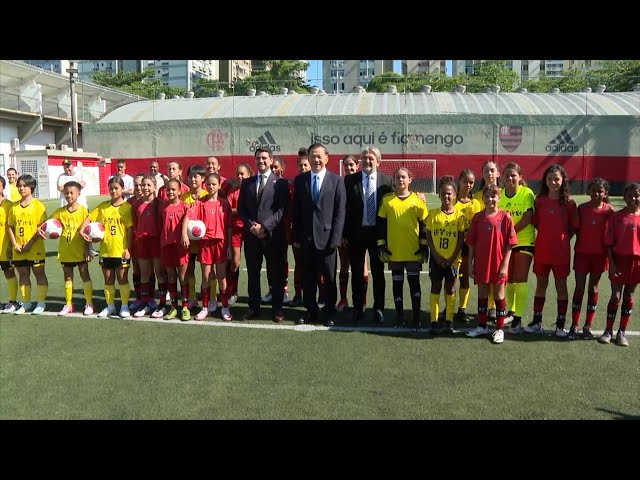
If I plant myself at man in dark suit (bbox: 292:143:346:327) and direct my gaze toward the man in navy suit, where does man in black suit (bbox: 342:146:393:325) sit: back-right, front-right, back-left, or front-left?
back-right

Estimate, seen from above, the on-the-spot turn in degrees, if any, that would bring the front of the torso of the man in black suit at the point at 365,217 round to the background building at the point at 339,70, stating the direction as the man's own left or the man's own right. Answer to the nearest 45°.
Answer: approximately 180°

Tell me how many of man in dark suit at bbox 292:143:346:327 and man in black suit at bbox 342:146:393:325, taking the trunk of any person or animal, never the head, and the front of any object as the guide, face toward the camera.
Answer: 2

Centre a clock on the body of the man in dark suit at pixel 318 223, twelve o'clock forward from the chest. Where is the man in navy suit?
The man in navy suit is roughly at 4 o'clock from the man in dark suit.

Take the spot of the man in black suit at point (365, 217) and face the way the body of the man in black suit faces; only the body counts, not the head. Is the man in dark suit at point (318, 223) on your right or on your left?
on your right

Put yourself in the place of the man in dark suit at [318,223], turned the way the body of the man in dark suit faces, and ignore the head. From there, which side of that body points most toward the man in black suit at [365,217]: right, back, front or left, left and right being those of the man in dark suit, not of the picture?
left

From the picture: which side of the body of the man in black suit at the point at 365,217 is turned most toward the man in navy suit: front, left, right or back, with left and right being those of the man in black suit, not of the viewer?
right

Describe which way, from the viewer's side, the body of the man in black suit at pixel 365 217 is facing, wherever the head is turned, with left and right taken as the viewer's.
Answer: facing the viewer

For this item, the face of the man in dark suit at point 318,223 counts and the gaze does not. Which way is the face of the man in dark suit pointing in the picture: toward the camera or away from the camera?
toward the camera

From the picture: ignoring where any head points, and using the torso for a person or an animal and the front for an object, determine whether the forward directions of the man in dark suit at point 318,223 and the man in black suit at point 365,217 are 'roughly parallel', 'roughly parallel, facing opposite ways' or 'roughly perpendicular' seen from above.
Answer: roughly parallel

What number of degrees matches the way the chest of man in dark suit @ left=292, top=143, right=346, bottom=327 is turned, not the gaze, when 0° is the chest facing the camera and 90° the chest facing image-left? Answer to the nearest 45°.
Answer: approximately 0°
